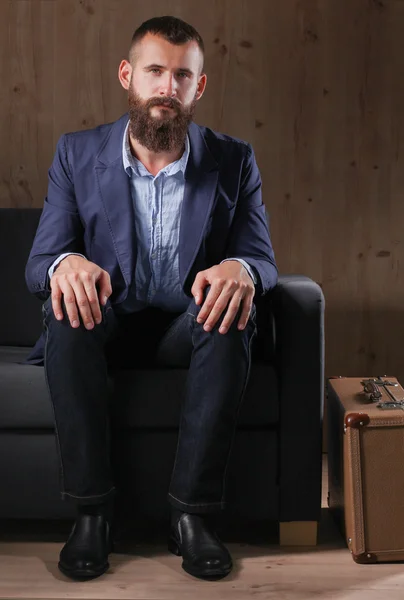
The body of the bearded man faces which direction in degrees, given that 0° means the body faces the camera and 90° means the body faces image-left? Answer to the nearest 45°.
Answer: approximately 0°

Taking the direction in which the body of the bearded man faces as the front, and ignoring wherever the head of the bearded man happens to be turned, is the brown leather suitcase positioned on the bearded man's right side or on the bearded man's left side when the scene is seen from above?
on the bearded man's left side
